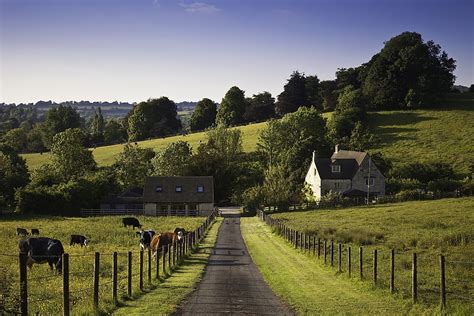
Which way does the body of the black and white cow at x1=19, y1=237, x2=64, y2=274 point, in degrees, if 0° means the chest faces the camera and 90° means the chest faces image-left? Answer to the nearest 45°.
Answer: approximately 90°

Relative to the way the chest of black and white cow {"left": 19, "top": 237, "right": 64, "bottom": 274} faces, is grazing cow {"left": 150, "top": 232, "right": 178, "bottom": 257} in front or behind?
behind

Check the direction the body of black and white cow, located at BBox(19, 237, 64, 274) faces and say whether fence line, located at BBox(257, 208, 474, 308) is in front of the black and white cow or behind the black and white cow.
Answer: behind
